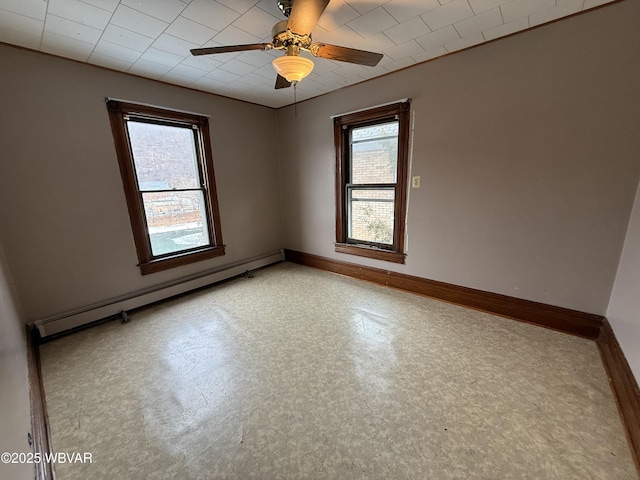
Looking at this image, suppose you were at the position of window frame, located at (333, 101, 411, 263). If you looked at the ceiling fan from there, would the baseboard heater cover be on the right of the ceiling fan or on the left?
right

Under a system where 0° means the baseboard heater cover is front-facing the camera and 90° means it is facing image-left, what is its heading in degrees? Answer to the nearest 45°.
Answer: approximately 315°

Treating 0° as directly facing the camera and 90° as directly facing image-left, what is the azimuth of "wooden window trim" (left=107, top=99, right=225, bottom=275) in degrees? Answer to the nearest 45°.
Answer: approximately 315°

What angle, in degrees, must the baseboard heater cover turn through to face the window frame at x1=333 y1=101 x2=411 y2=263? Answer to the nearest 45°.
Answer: approximately 45° to its left

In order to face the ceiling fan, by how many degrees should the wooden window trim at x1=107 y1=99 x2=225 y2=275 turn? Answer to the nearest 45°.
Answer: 0° — it already faces it

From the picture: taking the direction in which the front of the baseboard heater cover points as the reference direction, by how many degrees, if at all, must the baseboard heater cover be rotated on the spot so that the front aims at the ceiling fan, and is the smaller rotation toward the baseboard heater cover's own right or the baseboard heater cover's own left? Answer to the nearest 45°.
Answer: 0° — it already faces it
